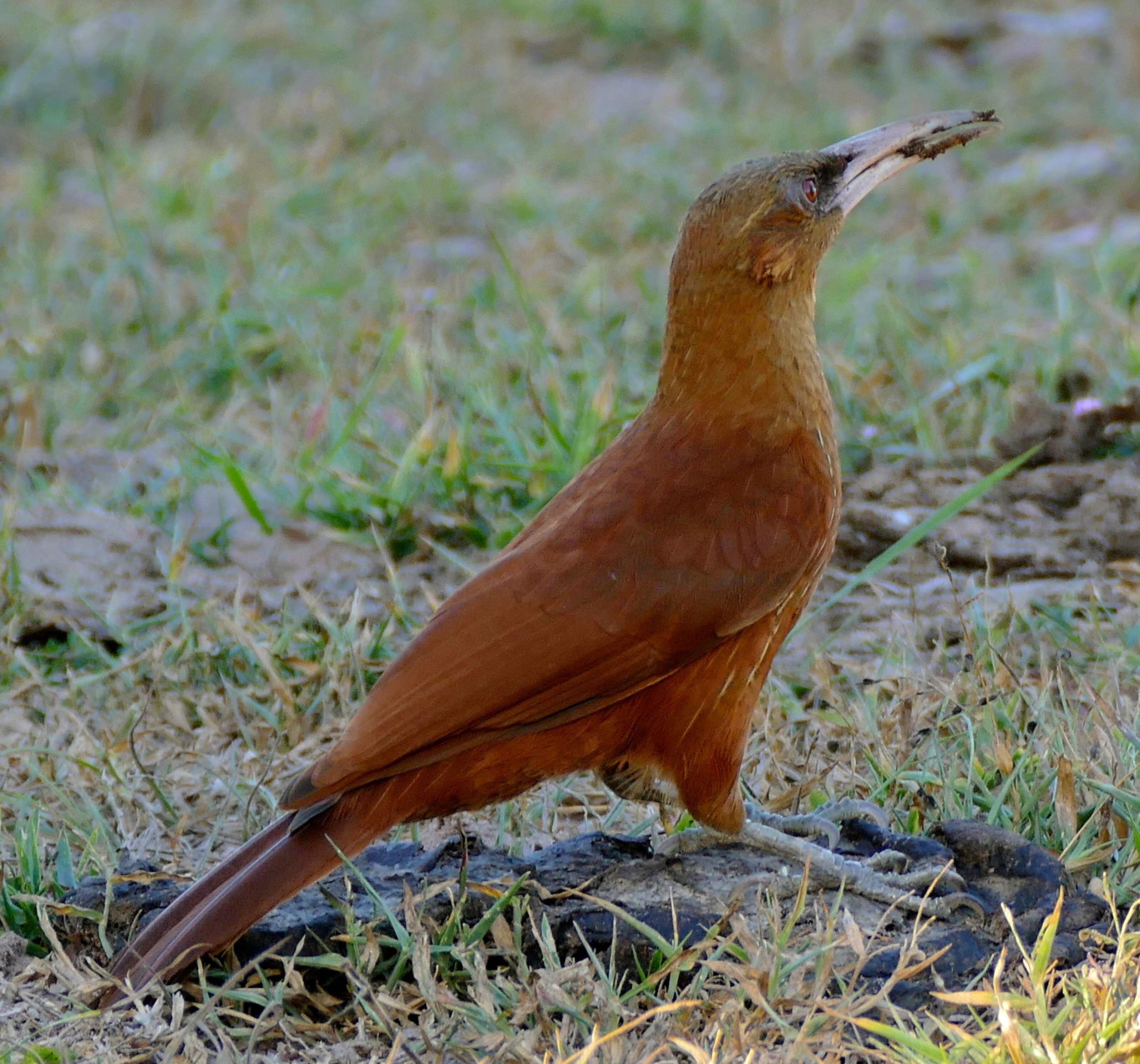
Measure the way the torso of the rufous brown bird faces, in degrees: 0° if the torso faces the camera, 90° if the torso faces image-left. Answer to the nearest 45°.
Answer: approximately 270°
